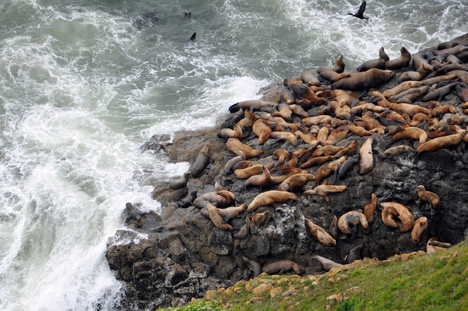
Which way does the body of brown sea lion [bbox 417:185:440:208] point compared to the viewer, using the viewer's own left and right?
facing away from the viewer and to the left of the viewer

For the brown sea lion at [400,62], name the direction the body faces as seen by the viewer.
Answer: to the viewer's right

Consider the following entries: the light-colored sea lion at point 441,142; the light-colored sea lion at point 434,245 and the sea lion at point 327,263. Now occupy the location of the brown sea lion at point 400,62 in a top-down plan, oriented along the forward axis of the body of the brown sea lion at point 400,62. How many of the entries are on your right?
3

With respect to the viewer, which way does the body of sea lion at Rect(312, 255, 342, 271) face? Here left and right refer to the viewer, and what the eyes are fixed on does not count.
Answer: facing to the left of the viewer
